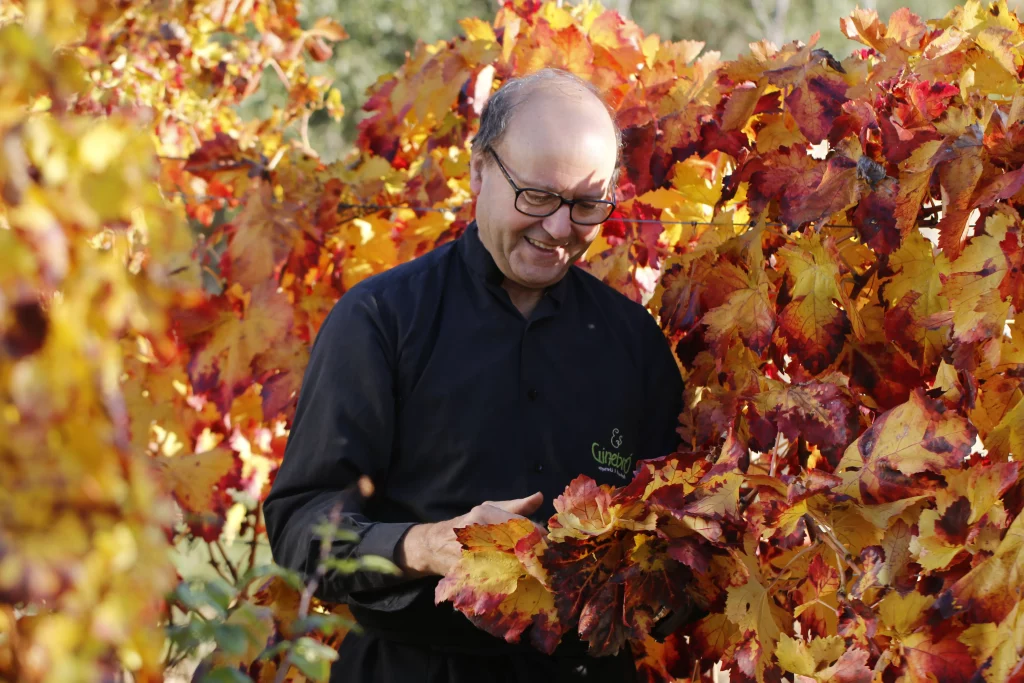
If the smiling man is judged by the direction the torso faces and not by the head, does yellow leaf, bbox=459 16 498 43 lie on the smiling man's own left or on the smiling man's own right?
on the smiling man's own left

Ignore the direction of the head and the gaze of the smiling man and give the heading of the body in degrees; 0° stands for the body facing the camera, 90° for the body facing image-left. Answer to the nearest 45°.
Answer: approximately 315°

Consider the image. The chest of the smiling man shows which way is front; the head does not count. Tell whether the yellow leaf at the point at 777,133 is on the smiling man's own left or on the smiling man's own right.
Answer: on the smiling man's own left
